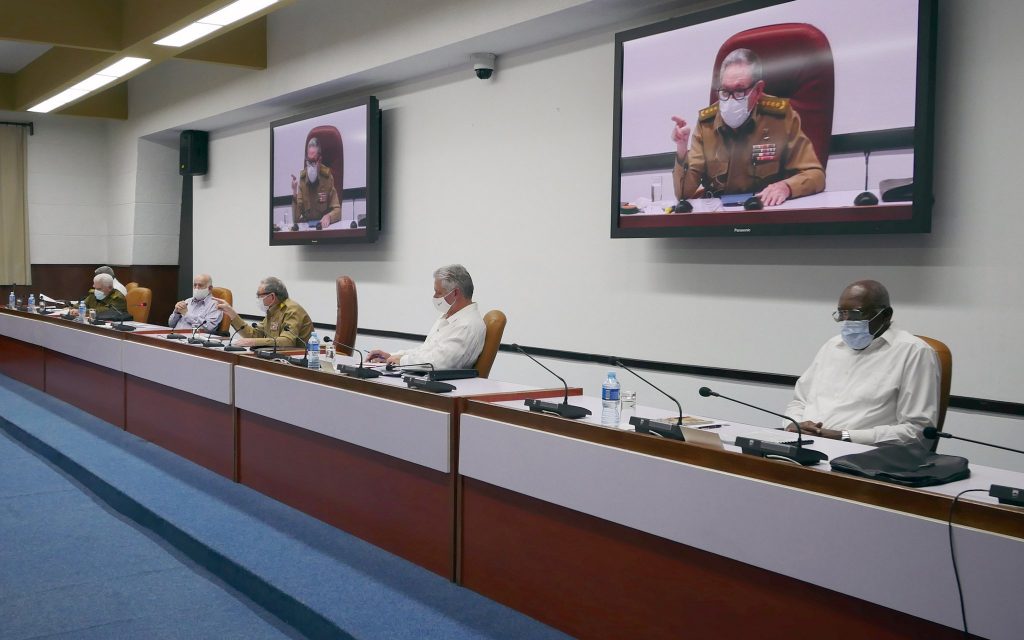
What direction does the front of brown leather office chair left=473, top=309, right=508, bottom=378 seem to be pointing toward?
to the viewer's left

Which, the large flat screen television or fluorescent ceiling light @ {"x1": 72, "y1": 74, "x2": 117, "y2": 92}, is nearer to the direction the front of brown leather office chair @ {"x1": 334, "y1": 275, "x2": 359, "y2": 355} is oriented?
the fluorescent ceiling light

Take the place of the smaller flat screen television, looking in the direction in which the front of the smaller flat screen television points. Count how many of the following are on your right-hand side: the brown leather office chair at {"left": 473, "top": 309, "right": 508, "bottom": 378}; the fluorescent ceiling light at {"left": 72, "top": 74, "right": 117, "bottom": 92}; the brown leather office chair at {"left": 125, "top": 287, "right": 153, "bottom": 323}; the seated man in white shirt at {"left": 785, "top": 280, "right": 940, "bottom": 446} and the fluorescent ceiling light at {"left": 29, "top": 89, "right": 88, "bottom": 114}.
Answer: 3

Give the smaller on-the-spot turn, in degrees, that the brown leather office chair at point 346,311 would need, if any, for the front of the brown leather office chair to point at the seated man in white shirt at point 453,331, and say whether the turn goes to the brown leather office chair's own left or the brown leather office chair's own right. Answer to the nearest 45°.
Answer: approximately 135° to the brown leather office chair's own left

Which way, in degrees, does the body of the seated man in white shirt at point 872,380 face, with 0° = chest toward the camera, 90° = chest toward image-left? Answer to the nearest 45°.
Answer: approximately 45°

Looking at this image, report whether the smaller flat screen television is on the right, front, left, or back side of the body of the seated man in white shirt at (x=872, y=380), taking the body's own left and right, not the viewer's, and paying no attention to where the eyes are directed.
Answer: right

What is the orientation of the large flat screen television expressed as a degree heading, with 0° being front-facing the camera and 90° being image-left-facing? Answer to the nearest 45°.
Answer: approximately 45°

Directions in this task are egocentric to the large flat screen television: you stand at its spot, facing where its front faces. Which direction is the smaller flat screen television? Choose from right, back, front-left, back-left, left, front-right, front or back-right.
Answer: right

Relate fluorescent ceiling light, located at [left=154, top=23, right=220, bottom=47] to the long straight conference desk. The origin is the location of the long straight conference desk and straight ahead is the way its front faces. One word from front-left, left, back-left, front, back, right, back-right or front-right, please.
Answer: right

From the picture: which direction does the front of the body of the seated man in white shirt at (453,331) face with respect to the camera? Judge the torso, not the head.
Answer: to the viewer's left
